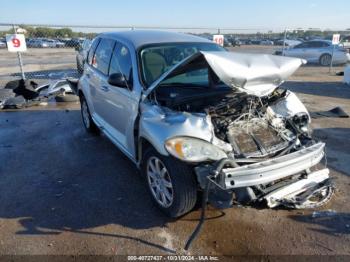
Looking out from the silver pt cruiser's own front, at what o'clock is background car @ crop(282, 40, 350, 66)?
The background car is roughly at 8 o'clock from the silver pt cruiser.

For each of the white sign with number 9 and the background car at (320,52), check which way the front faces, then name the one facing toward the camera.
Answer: the white sign with number 9

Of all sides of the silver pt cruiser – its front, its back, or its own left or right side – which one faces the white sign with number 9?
back

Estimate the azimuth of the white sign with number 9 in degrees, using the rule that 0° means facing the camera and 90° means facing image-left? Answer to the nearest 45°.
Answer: approximately 0°

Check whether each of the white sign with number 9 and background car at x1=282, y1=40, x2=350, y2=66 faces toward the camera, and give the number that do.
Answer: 1

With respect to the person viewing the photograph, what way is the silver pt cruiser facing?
facing the viewer and to the right of the viewer

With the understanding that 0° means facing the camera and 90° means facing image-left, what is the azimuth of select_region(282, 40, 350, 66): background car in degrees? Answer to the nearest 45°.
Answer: approximately 135°

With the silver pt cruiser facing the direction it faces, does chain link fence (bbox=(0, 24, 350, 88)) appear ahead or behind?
behind

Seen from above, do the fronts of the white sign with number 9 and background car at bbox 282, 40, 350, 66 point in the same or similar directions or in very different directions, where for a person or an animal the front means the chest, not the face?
very different directions

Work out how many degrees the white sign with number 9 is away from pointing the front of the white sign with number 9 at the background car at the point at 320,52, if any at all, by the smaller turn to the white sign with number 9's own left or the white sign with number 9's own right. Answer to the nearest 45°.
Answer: approximately 90° to the white sign with number 9's own left

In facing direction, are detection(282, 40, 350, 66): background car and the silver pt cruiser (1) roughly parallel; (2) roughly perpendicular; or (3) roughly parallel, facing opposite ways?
roughly parallel, facing opposite ways

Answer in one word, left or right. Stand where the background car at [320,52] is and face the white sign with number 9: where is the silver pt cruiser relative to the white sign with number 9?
left

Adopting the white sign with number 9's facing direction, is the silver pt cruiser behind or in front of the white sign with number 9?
in front
